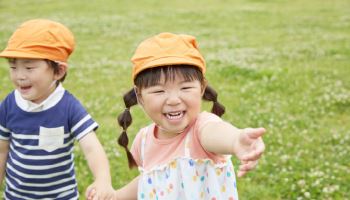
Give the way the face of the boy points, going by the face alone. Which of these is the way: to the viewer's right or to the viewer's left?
to the viewer's left

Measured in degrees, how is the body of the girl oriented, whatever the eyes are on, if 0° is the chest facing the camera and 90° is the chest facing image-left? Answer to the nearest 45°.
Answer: approximately 0°

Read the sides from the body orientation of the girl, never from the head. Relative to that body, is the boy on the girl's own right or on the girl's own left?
on the girl's own right
